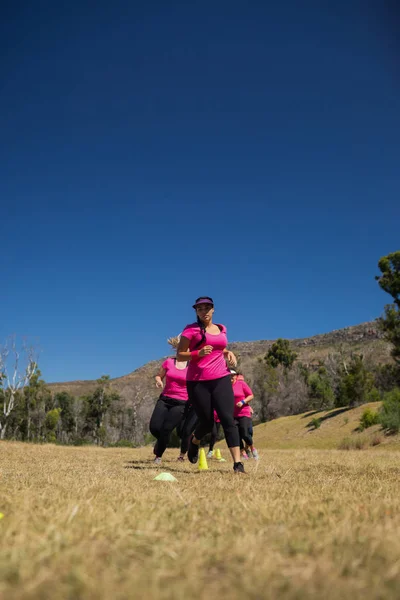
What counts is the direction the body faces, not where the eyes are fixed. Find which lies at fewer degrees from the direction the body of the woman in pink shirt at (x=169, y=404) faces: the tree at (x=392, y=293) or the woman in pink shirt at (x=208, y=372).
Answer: the woman in pink shirt

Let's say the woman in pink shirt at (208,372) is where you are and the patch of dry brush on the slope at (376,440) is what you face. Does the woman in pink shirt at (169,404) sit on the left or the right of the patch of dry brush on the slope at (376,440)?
left

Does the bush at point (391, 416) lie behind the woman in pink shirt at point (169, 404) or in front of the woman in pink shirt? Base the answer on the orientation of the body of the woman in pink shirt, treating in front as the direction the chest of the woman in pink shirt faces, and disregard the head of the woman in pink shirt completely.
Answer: behind

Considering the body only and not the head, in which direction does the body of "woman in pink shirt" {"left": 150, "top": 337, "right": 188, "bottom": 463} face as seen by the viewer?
toward the camera

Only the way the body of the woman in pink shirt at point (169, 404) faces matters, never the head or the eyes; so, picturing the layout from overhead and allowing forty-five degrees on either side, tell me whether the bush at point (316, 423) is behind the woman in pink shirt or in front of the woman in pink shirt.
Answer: behind

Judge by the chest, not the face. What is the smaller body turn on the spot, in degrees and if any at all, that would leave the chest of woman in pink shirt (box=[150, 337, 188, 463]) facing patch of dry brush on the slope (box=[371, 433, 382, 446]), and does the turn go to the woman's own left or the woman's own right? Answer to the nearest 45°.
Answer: approximately 135° to the woman's own left

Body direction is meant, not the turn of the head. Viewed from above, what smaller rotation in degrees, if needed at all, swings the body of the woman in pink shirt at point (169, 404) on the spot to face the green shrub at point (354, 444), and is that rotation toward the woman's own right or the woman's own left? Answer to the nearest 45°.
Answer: approximately 135° to the woman's own left

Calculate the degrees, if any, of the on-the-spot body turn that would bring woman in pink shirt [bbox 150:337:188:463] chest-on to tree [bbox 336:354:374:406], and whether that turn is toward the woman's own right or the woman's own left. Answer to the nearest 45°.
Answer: approximately 135° to the woman's own left

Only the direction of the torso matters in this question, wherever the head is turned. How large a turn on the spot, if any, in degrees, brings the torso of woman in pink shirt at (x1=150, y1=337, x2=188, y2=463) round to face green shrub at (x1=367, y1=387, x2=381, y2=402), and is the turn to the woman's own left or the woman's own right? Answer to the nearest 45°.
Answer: approximately 135° to the woman's own left

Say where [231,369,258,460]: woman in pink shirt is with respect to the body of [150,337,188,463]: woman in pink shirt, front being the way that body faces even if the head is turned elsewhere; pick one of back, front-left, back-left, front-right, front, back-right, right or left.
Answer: back-left
